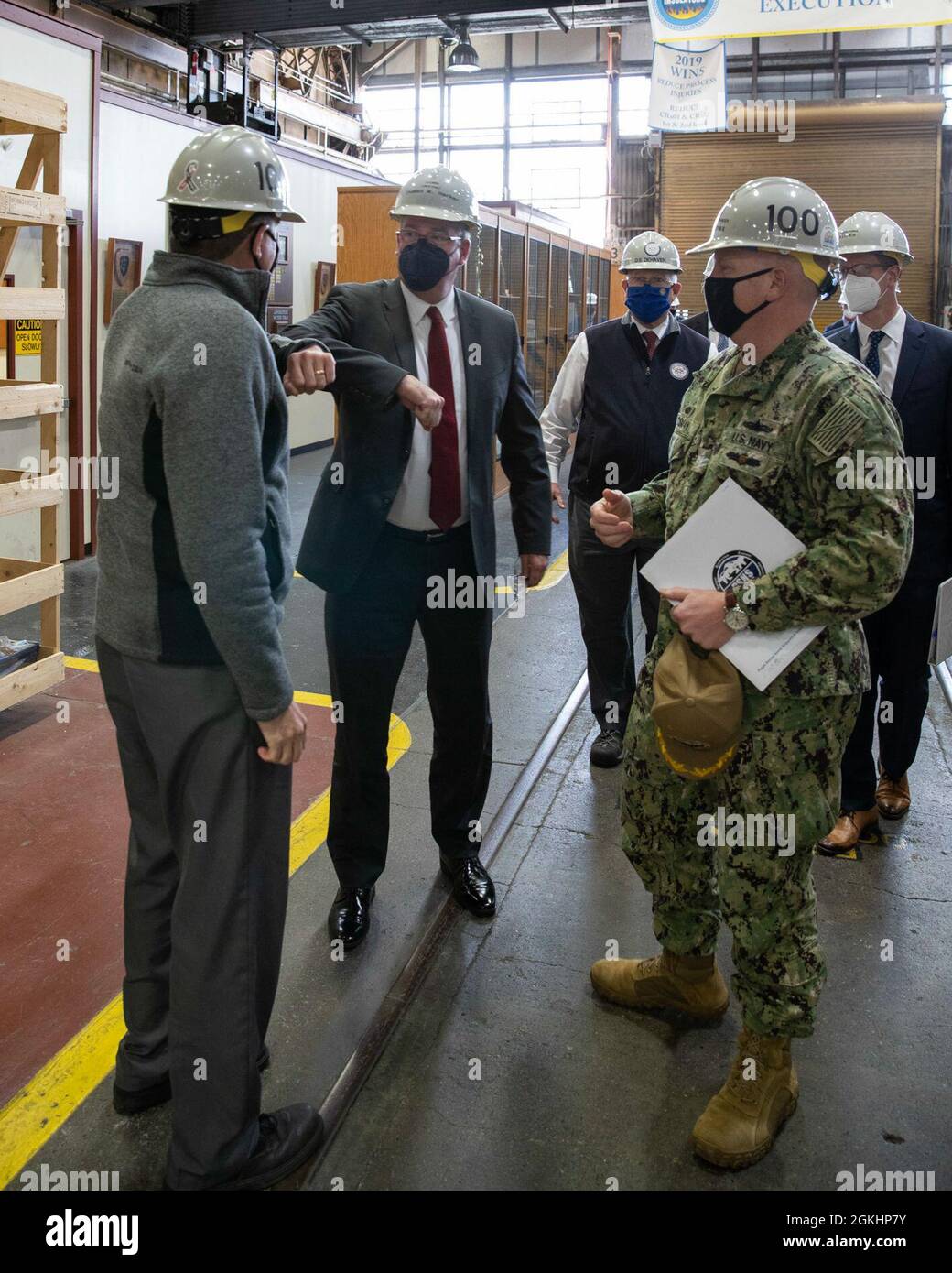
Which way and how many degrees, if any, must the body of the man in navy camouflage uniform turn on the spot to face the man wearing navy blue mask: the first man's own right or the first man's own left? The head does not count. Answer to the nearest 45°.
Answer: approximately 135° to the first man's own right

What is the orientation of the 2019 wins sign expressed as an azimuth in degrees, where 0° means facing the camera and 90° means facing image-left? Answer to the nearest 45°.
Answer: approximately 0°

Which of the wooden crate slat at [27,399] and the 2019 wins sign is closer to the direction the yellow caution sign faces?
the wooden crate slat

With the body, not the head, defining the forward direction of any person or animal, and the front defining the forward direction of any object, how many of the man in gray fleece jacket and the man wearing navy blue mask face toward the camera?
1

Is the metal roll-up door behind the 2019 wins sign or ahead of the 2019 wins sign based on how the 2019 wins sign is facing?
behind

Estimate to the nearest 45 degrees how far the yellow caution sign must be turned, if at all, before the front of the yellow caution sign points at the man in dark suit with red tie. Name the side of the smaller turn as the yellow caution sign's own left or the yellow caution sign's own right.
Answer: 0° — it already faces them
